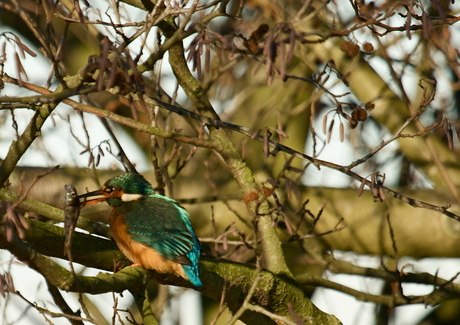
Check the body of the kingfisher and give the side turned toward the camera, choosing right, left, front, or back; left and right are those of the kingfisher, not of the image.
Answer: left
